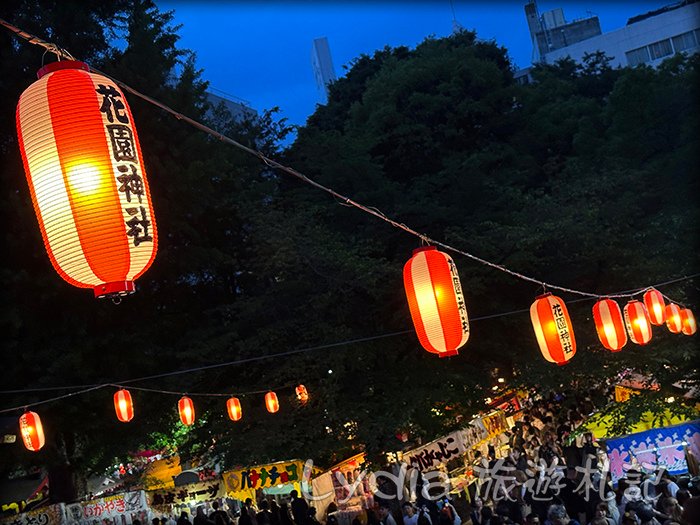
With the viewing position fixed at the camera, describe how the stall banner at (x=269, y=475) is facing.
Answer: facing the viewer

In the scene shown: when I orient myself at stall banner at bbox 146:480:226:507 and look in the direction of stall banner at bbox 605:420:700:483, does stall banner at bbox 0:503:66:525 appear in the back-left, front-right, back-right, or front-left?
back-right

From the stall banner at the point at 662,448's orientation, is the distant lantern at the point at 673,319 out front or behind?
behind

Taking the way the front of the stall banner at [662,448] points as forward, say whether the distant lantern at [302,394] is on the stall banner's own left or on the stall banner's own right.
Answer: on the stall banner's own right

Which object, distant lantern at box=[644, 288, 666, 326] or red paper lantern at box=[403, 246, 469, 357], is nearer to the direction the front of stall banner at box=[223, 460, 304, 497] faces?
the red paper lantern

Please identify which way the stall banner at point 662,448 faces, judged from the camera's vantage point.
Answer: facing the viewer and to the left of the viewer

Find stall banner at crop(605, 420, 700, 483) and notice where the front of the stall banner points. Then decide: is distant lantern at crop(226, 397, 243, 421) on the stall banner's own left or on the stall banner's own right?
on the stall banner's own right

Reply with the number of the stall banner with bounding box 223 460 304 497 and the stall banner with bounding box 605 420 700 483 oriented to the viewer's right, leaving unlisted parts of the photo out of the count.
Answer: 0

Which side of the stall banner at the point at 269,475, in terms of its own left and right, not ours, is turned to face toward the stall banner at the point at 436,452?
left
